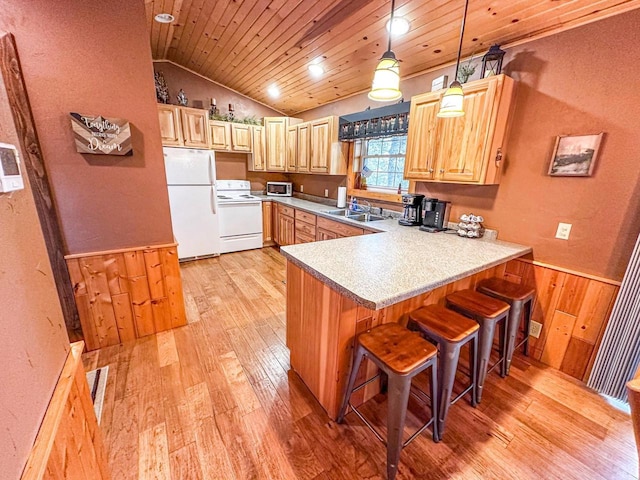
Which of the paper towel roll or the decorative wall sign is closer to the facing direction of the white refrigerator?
the decorative wall sign

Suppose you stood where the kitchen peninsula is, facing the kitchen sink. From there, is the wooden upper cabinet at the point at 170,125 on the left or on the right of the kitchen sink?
left

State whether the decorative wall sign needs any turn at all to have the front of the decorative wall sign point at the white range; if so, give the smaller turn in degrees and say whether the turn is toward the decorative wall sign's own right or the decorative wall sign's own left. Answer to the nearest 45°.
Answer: approximately 135° to the decorative wall sign's own left

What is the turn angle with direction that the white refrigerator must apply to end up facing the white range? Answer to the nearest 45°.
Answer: approximately 135° to its left

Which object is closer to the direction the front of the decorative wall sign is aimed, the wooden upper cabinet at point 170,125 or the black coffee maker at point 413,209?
the black coffee maker

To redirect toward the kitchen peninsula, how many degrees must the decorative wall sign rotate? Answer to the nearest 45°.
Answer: approximately 45° to its left

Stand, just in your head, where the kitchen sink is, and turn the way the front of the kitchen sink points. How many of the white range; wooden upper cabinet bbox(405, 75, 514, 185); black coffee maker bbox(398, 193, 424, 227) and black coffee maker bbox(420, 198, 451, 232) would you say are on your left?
3
